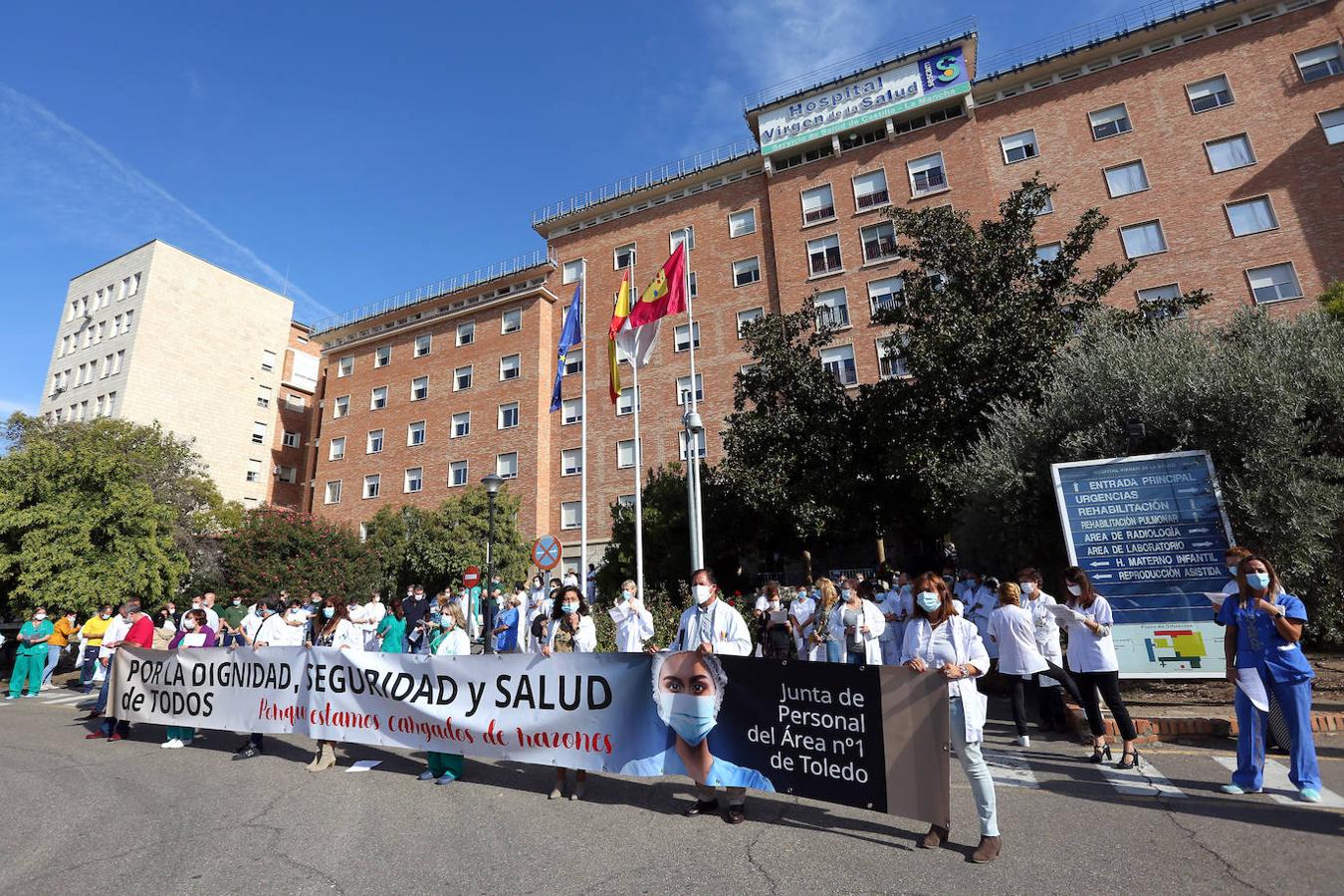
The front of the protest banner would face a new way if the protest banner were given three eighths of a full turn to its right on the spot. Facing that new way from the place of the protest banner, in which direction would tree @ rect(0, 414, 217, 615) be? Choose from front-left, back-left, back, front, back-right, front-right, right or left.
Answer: front-left

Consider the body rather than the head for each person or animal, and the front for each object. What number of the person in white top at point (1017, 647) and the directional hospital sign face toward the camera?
1

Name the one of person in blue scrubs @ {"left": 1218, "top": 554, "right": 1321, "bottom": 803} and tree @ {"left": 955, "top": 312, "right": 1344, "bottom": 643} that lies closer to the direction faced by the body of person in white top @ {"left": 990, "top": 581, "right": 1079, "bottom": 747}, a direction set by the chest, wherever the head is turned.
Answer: the tree

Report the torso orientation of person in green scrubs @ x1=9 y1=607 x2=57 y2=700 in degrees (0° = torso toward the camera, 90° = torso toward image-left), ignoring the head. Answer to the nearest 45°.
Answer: approximately 0°

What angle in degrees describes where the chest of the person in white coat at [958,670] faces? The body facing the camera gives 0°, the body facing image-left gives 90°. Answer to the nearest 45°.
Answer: approximately 45°

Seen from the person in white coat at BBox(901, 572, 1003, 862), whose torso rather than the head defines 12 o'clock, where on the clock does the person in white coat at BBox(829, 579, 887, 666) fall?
the person in white coat at BBox(829, 579, 887, 666) is roughly at 4 o'clock from the person in white coat at BBox(901, 572, 1003, 862).

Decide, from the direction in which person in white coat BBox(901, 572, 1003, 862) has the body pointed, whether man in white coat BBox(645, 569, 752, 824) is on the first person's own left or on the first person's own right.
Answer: on the first person's own right

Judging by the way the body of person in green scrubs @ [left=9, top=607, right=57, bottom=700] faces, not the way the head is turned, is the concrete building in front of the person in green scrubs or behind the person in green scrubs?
behind

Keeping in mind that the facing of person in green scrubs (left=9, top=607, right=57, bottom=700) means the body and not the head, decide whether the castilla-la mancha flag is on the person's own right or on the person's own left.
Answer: on the person's own left

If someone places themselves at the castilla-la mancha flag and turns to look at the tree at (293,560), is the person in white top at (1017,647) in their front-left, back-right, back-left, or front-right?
back-left

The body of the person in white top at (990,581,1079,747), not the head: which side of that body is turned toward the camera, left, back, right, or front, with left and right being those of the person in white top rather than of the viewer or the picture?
back

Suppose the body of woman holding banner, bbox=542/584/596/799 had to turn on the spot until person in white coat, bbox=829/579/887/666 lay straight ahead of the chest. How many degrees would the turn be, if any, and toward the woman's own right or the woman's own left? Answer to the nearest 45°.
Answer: approximately 90° to the woman's own left
